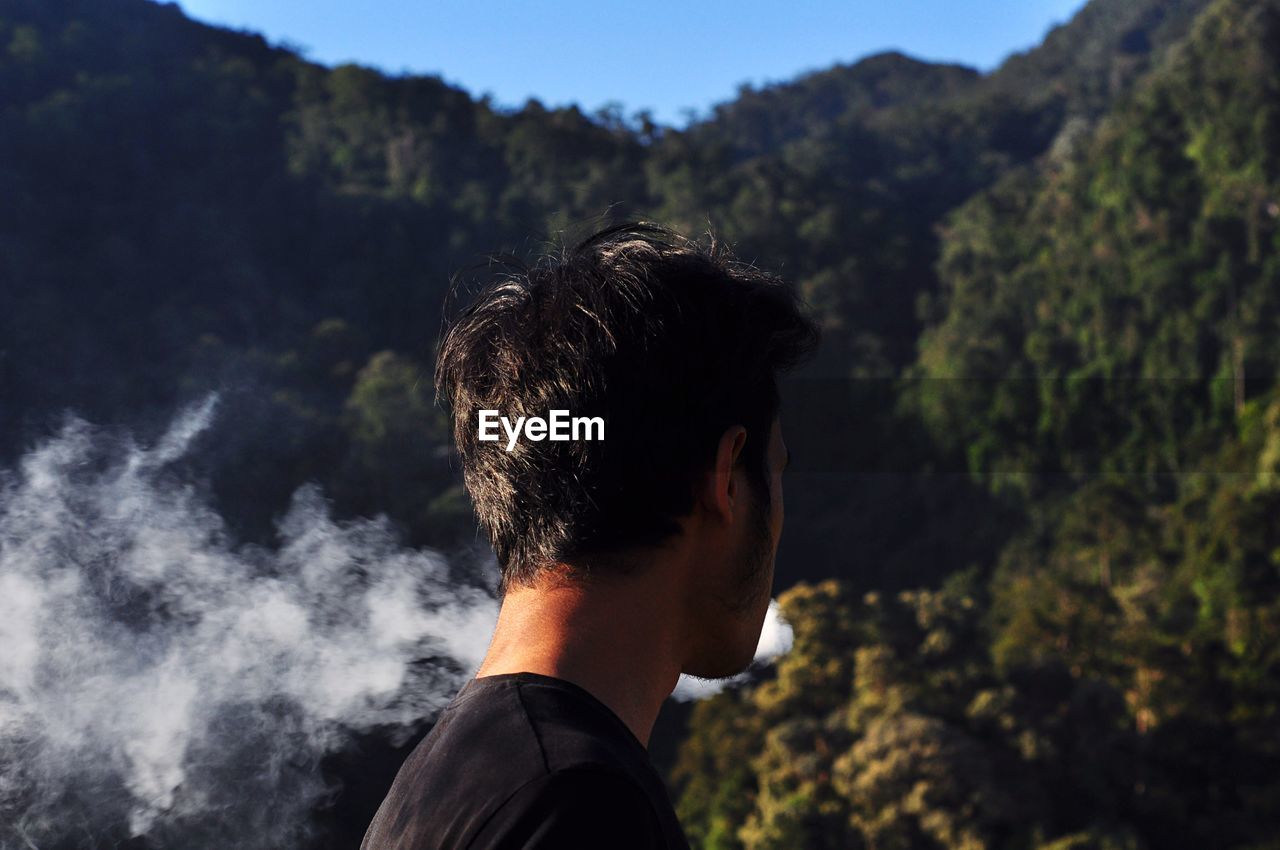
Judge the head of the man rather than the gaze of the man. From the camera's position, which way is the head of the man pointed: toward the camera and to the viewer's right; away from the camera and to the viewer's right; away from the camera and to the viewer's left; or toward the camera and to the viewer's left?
away from the camera and to the viewer's right

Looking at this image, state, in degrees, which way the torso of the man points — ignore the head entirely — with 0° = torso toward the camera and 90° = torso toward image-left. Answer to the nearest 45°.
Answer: approximately 225°
